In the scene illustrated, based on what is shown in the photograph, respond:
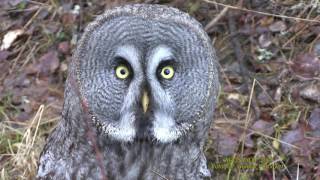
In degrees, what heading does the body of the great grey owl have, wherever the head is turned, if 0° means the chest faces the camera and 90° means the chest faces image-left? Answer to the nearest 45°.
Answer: approximately 0°

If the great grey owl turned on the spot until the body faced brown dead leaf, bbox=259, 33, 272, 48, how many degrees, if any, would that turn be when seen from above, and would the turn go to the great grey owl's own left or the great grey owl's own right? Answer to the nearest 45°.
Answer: approximately 135° to the great grey owl's own left

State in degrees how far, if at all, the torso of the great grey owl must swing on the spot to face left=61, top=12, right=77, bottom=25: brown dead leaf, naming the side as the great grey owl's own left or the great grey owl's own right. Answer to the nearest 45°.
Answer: approximately 180°
